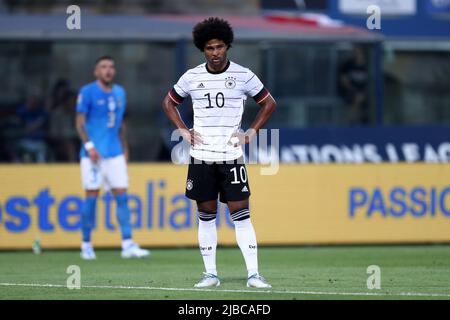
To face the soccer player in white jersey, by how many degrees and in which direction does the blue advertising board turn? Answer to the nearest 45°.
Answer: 0° — it already faces them

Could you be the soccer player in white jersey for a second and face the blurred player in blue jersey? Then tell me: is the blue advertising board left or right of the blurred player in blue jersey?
right

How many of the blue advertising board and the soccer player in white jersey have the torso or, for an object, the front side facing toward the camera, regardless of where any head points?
2

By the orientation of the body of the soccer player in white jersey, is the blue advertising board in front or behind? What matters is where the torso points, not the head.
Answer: behind

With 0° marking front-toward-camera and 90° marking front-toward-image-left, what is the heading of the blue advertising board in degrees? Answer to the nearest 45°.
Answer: approximately 0°

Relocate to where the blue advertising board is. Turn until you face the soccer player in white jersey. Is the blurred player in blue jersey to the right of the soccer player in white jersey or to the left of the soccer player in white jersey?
right

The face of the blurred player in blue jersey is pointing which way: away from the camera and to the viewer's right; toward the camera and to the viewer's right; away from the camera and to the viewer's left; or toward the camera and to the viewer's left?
toward the camera and to the viewer's right
